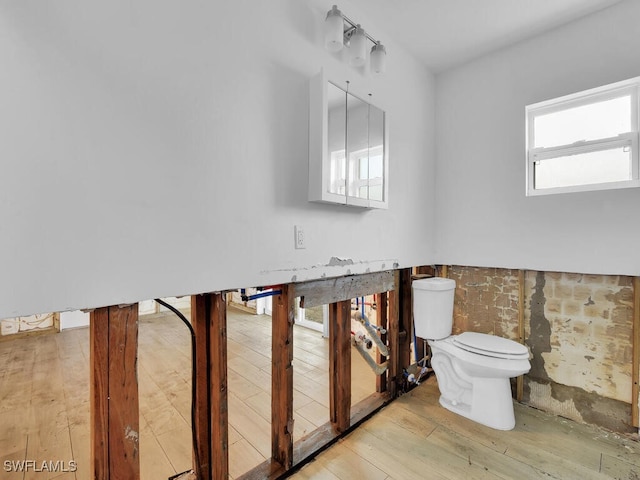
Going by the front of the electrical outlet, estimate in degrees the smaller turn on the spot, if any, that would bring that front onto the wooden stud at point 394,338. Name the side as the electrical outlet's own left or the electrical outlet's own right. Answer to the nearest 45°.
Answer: approximately 90° to the electrical outlet's own left

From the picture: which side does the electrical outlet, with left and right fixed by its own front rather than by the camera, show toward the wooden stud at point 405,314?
left

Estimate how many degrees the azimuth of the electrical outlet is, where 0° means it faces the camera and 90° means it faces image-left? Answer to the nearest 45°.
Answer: approximately 315°

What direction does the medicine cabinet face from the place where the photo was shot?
facing the viewer and to the right of the viewer

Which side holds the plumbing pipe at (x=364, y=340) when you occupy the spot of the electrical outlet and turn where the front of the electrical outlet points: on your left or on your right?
on your left

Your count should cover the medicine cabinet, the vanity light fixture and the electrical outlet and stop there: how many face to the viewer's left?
0
